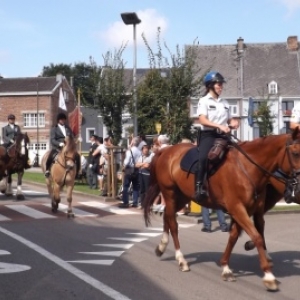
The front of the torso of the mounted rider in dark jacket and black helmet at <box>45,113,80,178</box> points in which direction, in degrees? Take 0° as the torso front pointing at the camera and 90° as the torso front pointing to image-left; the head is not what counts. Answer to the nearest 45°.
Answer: approximately 0°

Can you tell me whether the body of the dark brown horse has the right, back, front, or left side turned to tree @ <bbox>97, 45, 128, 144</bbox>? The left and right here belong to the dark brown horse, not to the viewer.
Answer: left

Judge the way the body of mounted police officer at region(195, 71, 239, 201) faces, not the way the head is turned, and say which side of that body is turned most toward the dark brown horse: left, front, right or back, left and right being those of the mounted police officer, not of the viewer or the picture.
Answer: back

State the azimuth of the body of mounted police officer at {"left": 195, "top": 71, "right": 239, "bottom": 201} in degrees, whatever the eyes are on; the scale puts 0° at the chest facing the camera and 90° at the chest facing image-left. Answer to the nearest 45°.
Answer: approximately 315°

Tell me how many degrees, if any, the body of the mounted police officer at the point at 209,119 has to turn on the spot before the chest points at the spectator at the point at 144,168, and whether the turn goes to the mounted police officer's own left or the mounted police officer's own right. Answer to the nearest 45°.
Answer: approximately 135° to the mounted police officer's own left

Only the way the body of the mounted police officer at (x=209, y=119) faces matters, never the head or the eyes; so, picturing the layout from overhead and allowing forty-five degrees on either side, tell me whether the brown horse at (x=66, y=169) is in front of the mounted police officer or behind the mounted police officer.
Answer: behind

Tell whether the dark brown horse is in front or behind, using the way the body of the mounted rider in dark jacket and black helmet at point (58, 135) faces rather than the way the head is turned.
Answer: behind
